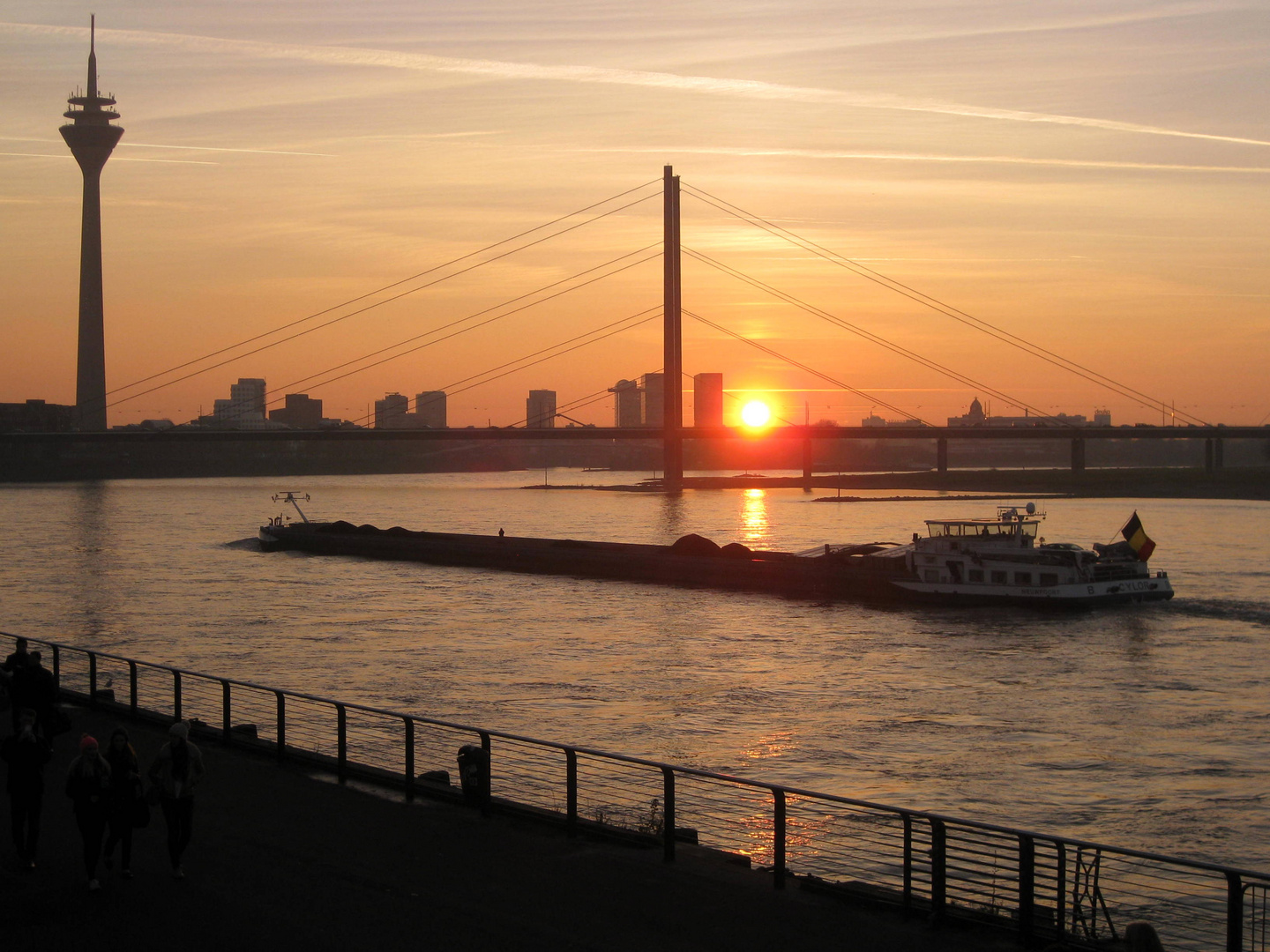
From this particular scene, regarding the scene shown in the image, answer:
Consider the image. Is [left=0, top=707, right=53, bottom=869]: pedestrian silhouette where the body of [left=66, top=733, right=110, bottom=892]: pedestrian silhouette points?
no

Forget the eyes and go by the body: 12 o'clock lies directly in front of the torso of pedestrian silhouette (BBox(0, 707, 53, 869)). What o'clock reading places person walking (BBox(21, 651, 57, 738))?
The person walking is roughly at 6 o'clock from the pedestrian silhouette.

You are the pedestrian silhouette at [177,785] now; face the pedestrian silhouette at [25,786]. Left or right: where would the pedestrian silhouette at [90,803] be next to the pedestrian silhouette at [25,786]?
left

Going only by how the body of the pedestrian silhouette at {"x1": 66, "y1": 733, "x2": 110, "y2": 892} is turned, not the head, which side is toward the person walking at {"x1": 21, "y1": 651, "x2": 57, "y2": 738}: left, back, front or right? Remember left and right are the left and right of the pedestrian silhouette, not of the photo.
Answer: back

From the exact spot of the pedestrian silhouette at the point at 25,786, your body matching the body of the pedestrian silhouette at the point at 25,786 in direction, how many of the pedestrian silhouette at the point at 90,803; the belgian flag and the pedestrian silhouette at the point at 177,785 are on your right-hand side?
0

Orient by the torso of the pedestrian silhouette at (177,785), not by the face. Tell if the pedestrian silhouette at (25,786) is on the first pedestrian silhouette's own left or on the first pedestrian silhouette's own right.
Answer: on the first pedestrian silhouette's own right

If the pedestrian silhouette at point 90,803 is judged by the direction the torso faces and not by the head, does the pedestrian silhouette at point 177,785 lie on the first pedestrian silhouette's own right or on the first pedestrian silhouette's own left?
on the first pedestrian silhouette's own left

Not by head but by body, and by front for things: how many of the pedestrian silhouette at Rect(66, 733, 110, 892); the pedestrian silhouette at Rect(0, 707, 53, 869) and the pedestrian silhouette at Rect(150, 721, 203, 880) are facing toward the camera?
3

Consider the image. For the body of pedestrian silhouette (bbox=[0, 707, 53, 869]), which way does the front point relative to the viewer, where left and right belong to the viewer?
facing the viewer

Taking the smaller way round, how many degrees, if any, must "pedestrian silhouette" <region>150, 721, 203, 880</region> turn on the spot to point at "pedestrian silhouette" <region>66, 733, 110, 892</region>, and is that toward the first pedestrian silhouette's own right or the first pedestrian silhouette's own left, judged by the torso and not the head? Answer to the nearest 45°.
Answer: approximately 90° to the first pedestrian silhouette's own right

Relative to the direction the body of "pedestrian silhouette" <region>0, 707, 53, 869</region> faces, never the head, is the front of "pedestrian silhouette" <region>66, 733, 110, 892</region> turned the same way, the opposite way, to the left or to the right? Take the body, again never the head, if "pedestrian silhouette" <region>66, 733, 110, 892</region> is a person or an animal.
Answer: the same way

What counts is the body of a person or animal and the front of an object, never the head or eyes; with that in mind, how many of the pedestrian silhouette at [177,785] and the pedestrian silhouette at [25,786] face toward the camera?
2

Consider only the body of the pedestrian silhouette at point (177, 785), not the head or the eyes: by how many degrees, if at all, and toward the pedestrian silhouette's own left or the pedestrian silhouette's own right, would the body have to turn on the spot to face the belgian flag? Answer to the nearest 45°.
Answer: approximately 135° to the pedestrian silhouette's own left

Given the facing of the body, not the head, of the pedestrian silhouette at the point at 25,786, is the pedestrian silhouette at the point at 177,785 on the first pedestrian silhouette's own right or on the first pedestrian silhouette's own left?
on the first pedestrian silhouette's own left

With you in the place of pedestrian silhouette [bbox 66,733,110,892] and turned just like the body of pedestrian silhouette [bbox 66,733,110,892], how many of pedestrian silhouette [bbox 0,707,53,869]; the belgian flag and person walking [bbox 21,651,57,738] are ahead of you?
0

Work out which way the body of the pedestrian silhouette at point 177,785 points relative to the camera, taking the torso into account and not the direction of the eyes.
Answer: toward the camera

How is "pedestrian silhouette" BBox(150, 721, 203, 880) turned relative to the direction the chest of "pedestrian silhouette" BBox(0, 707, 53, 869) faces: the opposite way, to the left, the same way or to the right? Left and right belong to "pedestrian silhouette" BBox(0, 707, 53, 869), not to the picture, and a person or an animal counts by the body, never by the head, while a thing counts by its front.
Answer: the same way
